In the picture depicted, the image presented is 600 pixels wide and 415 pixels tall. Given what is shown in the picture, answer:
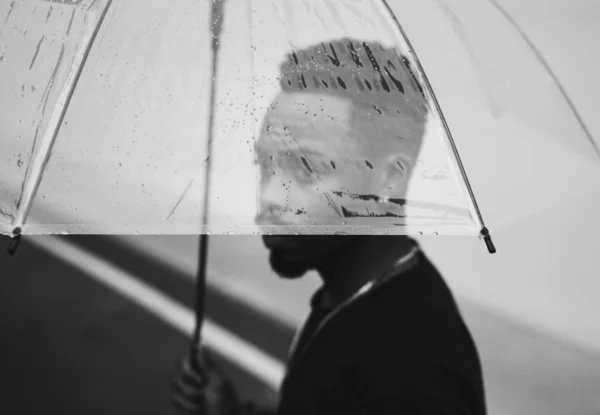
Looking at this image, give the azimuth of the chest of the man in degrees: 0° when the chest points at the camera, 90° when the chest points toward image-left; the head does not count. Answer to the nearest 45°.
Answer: approximately 90°

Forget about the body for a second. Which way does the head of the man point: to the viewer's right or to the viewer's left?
to the viewer's left
